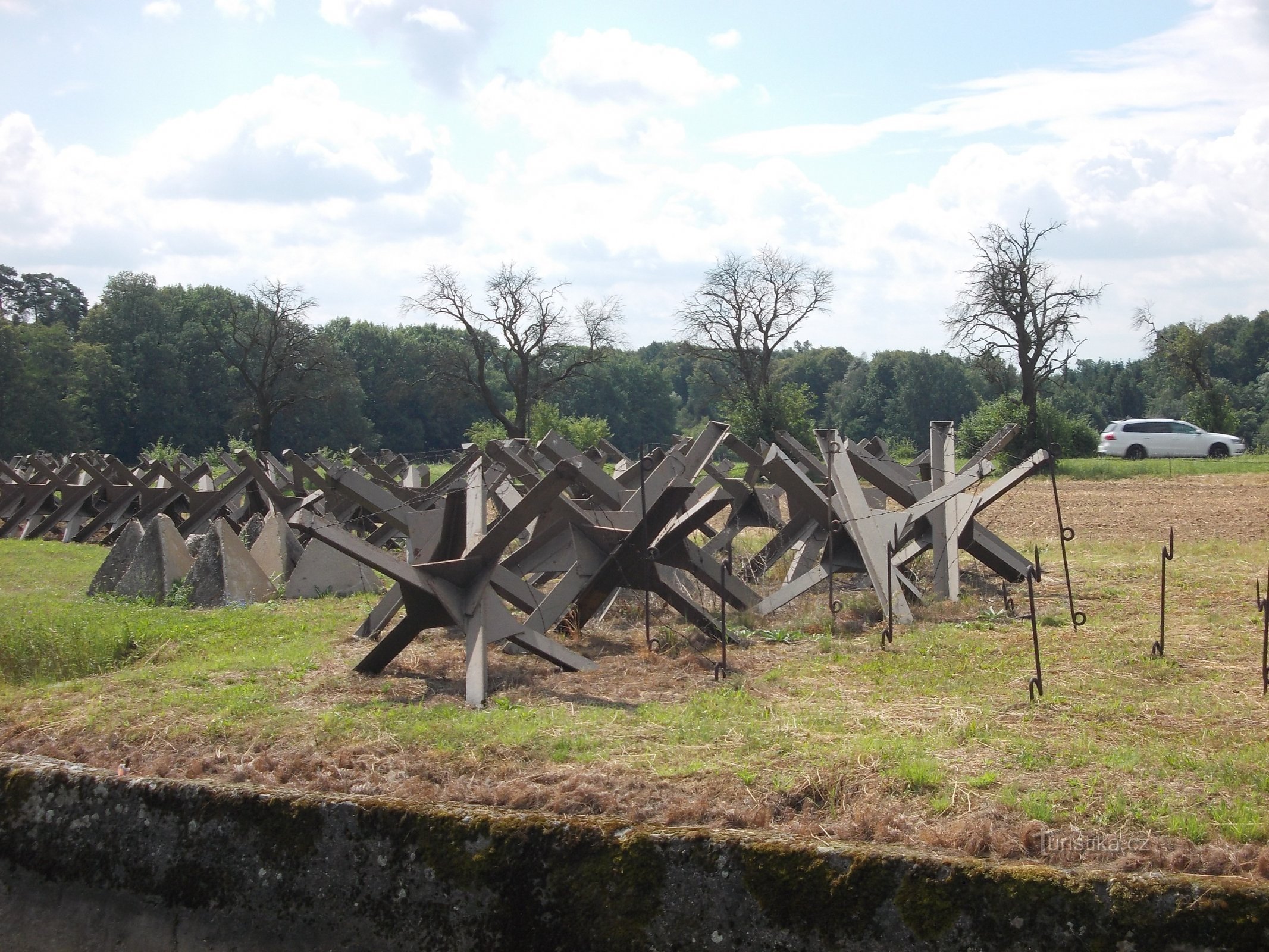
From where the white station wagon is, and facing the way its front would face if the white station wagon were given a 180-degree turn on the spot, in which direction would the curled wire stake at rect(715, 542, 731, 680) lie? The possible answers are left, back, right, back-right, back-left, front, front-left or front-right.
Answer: left

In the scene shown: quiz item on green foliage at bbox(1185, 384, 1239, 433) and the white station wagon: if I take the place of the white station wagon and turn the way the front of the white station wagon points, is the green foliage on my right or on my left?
on my left

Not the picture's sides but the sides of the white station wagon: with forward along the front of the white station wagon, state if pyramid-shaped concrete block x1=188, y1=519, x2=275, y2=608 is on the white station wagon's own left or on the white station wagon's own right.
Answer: on the white station wagon's own right

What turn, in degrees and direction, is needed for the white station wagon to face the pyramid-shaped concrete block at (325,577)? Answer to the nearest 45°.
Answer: approximately 90° to its right

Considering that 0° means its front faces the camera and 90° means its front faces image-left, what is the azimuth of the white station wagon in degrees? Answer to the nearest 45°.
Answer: approximately 270°

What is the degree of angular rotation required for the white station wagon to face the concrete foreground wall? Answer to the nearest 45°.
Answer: approximately 90° to its right

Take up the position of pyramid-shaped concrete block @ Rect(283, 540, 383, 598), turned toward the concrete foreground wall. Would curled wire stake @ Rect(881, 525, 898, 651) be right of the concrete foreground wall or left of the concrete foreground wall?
left

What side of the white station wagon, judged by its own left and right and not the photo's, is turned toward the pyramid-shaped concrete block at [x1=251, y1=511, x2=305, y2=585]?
right

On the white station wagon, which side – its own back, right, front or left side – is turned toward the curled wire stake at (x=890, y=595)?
right

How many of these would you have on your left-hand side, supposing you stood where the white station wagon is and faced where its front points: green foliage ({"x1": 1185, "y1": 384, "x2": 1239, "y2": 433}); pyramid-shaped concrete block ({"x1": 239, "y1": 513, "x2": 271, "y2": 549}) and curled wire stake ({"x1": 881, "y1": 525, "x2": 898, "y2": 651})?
1

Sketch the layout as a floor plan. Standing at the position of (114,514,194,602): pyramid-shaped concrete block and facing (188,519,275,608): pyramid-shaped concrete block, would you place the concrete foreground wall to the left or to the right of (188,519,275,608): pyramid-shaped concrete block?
right

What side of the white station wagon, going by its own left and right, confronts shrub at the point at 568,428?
back
